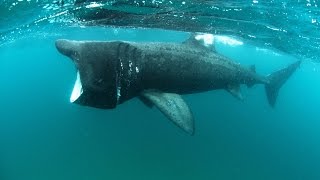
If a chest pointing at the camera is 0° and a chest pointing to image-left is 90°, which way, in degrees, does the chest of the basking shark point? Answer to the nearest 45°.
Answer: approximately 90°
